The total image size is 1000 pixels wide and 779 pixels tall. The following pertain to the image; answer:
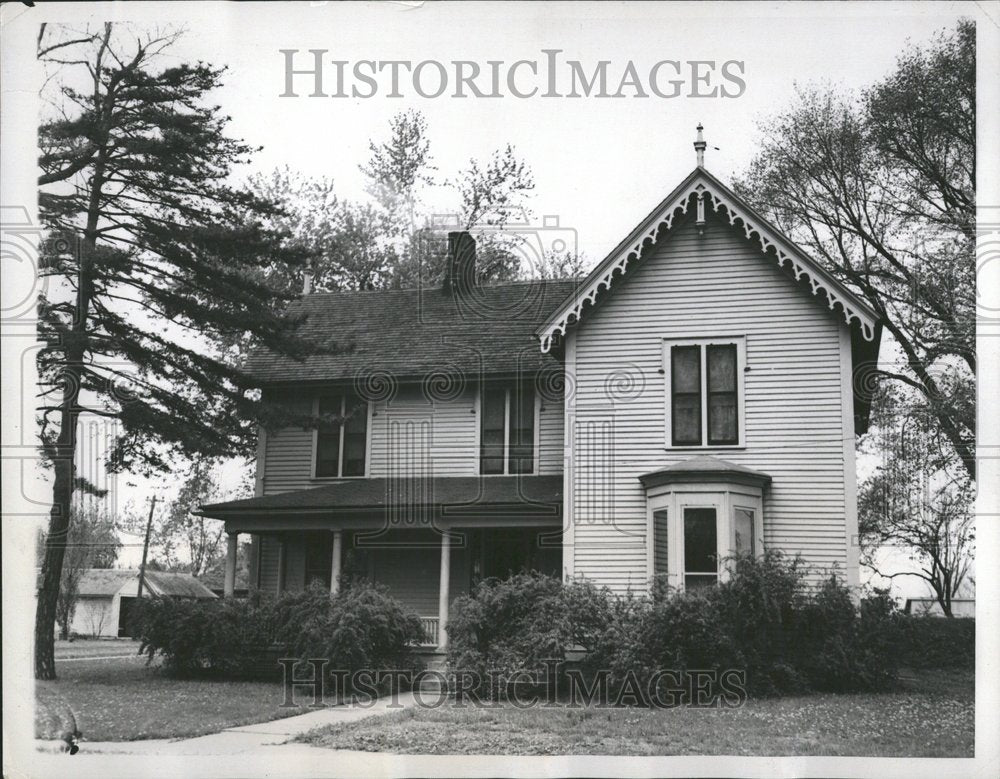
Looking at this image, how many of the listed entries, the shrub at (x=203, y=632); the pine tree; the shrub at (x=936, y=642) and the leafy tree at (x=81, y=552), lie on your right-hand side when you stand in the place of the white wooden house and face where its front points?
3

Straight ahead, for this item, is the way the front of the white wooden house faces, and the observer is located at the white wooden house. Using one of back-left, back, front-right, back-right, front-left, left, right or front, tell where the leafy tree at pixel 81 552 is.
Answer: right

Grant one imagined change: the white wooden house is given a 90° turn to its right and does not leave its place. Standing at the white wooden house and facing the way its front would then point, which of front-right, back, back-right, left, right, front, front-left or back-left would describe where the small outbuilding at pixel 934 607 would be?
back

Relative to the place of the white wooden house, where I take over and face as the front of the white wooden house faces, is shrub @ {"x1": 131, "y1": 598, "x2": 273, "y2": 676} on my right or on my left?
on my right

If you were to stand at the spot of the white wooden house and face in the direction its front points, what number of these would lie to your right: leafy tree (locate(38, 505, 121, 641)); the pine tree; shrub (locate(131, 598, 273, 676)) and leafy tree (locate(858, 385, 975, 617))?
3

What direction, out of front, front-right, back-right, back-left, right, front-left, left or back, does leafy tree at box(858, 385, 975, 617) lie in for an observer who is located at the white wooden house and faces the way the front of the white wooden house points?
left

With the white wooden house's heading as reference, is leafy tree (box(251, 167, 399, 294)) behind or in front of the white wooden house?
behind

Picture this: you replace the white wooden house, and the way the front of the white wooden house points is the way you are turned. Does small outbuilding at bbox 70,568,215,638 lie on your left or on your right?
on your right

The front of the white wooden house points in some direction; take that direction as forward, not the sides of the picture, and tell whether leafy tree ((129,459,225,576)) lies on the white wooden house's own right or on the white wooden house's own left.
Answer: on the white wooden house's own right

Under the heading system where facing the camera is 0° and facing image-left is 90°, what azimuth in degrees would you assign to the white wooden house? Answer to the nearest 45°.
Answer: approximately 0°

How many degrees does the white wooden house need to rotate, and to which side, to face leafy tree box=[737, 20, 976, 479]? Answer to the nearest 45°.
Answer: approximately 135° to its left

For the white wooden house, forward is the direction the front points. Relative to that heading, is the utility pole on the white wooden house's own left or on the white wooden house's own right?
on the white wooden house's own right

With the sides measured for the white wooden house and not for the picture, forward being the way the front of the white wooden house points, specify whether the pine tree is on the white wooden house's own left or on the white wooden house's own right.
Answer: on the white wooden house's own right

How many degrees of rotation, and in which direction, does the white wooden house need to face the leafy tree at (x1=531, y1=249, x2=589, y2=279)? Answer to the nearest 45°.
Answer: approximately 180°
